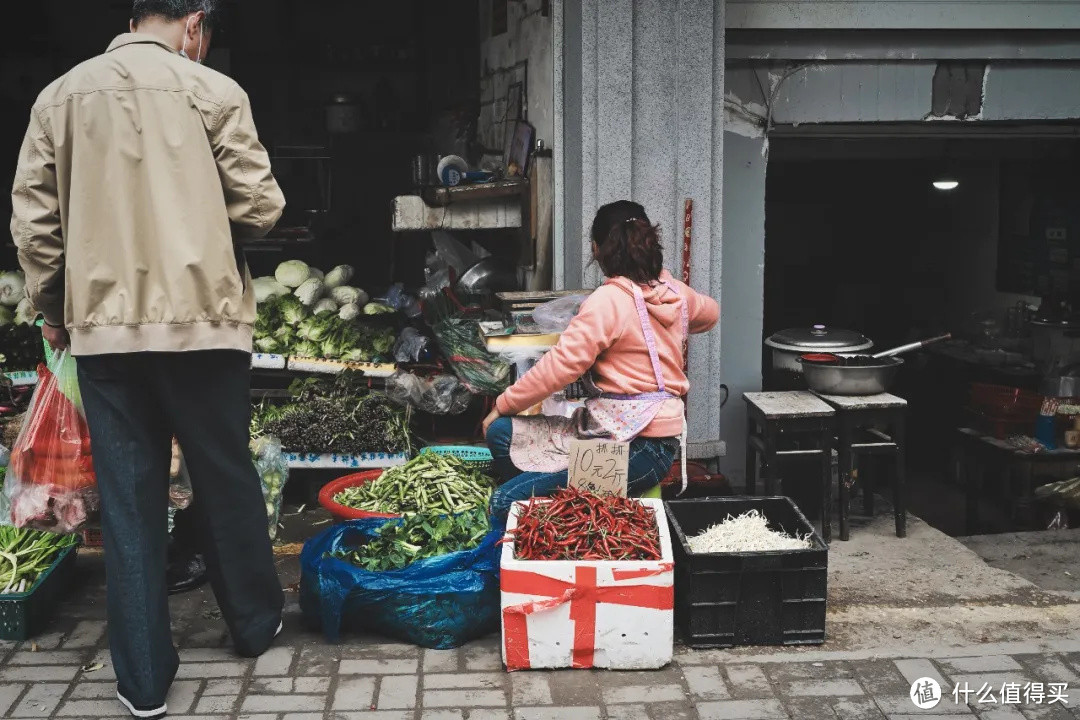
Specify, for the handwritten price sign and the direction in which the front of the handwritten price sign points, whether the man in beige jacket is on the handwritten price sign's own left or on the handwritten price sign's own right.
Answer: on the handwritten price sign's own right

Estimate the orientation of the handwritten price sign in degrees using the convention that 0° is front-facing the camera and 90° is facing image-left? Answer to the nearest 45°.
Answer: approximately 0°

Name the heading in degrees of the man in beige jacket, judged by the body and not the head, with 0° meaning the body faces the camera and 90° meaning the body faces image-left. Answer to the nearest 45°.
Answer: approximately 180°

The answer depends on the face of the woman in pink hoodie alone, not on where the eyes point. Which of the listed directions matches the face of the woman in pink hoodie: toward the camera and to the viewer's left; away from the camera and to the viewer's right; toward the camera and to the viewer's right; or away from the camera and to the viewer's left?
away from the camera and to the viewer's left

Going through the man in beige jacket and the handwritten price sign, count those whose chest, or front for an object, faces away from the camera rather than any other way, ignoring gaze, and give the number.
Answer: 1

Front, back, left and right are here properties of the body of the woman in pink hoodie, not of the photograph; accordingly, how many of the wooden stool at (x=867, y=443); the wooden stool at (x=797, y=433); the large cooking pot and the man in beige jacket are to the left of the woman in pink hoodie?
1

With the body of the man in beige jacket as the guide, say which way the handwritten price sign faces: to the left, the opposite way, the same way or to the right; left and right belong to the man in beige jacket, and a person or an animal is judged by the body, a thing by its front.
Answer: the opposite way

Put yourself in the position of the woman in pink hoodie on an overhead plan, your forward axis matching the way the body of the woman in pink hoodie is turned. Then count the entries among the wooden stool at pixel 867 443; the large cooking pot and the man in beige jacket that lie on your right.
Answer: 2

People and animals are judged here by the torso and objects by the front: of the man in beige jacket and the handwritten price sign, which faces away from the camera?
the man in beige jacket

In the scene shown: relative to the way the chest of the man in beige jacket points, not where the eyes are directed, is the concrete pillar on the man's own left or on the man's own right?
on the man's own right
